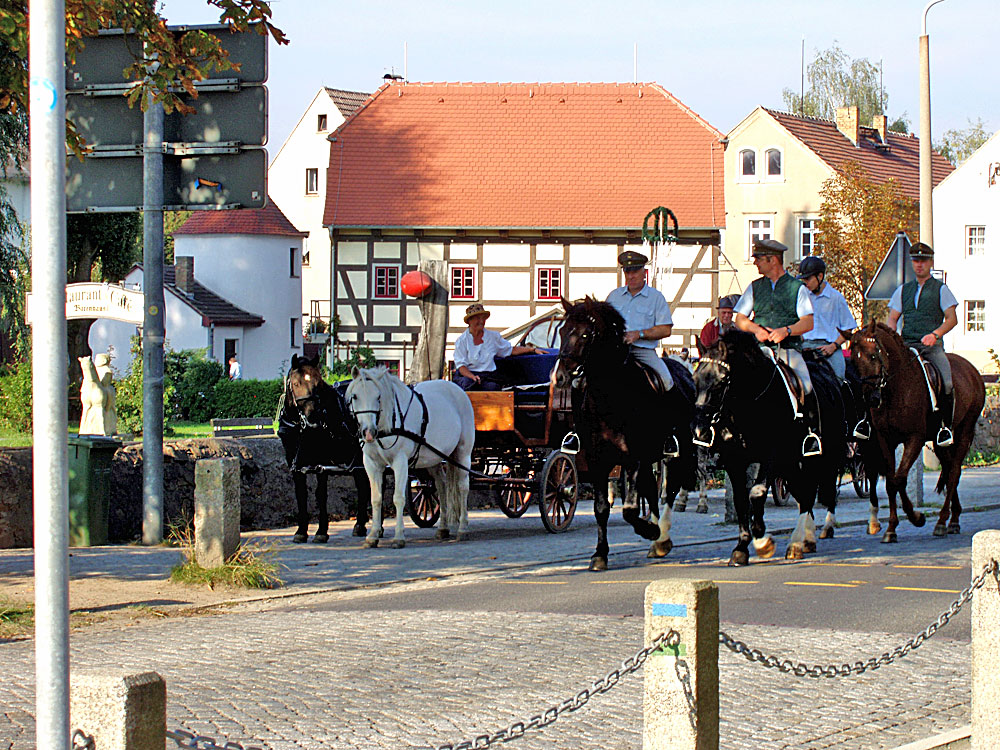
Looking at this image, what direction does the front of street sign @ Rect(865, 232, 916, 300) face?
away from the camera

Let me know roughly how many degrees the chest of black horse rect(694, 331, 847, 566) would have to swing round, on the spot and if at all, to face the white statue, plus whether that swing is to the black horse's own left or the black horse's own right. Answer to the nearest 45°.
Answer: approximately 90° to the black horse's own right

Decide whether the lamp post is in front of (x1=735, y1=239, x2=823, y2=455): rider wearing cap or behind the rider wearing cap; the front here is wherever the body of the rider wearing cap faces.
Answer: behind

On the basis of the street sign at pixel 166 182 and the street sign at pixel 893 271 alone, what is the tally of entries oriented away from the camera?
2

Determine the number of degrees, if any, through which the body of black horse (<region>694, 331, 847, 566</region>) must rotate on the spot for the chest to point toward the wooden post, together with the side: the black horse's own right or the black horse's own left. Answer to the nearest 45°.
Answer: approximately 90° to the black horse's own right

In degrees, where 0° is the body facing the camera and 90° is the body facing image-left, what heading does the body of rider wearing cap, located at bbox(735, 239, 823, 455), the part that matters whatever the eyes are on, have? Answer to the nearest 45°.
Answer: approximately 45°

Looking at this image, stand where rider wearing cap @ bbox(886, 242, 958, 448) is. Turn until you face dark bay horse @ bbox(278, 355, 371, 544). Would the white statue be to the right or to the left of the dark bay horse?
right

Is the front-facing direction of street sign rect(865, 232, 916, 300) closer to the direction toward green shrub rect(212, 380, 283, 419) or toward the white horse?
the green shrub

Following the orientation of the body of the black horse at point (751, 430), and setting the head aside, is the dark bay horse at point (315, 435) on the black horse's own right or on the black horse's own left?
on the black horse's own right

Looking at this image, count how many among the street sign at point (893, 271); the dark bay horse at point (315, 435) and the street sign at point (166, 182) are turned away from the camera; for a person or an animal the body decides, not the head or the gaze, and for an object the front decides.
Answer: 2

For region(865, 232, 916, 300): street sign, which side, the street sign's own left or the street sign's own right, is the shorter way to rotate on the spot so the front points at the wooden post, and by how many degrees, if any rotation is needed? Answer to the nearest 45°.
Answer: approximately 135° to the street sign's own left

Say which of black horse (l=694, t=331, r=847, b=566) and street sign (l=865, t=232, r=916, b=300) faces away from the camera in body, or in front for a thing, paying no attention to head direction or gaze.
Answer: the street sign

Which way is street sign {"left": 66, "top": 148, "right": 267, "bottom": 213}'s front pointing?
away from the camera

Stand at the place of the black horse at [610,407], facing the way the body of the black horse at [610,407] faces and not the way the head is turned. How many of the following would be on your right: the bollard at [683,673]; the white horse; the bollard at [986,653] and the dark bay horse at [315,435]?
2

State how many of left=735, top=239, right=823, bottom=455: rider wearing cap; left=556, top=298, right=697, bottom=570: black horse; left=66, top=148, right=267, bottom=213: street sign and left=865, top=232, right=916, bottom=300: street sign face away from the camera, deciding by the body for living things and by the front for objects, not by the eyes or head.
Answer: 2
